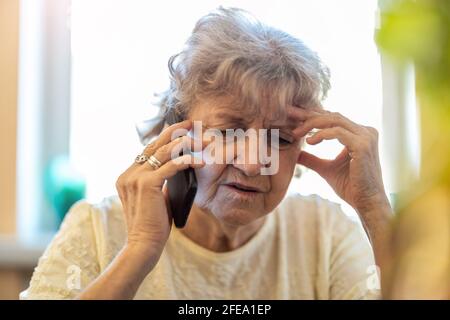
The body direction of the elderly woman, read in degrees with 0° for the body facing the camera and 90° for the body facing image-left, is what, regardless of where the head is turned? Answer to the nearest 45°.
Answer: approximately 0°
